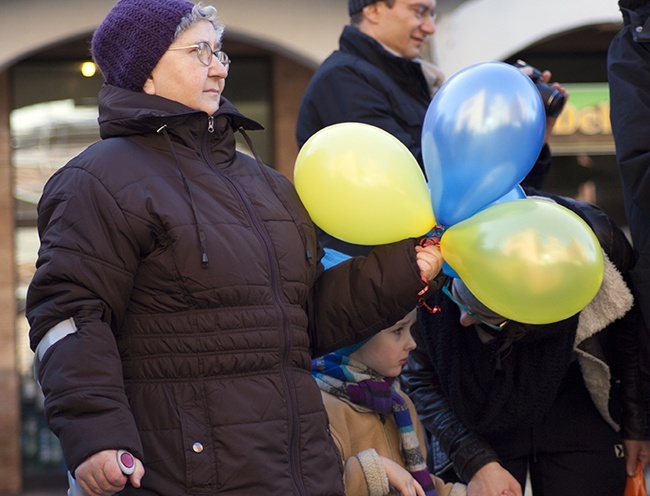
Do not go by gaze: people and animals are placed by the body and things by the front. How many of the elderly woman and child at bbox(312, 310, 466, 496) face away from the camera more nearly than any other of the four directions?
0

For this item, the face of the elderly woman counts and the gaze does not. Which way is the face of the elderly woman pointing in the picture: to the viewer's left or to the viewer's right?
to the viewer's right

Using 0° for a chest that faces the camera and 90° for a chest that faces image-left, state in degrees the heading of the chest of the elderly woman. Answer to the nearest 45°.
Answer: approximately 315°

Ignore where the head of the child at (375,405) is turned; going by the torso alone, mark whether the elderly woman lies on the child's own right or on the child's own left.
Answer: on the child's own right

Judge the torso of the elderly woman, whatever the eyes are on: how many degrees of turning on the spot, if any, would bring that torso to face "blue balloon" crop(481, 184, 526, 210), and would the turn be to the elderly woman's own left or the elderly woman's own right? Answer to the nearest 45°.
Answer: approximately 90° to the elderly woman's own left
